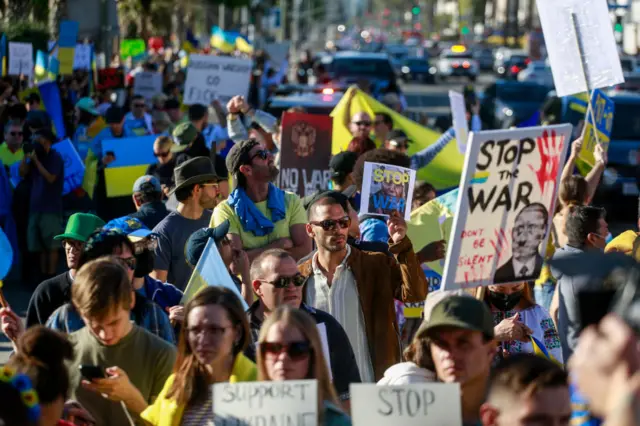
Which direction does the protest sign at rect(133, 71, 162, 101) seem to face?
toward the camera

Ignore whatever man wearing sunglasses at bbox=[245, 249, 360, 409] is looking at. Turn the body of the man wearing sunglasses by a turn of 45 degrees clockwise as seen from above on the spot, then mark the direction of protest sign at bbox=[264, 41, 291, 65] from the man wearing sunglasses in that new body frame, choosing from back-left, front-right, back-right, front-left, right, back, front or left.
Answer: back

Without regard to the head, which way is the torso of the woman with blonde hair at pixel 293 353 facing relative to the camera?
toward the camera

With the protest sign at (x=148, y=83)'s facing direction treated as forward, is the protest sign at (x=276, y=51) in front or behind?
behind

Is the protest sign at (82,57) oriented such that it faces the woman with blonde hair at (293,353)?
yes

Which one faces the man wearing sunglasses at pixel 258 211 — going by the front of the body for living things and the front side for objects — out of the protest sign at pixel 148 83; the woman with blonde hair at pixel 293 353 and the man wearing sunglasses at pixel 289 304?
the protest sign

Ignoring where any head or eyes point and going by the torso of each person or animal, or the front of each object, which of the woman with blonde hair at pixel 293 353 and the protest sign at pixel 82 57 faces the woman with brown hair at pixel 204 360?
the protest sign

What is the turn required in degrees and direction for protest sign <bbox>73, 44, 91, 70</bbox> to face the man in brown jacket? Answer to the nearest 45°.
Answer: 0° — it already faces them

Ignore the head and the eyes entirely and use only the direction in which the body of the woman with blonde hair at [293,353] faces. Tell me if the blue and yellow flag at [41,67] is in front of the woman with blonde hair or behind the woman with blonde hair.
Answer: behind

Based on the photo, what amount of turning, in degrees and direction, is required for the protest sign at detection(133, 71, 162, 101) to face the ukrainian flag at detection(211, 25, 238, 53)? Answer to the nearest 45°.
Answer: approximately 180°

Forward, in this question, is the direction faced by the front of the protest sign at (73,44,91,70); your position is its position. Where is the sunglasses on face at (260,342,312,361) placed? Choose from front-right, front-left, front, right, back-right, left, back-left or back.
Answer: front

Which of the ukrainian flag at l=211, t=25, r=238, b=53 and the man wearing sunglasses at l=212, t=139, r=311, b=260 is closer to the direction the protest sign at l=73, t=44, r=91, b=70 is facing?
the man wearing sunglasses
